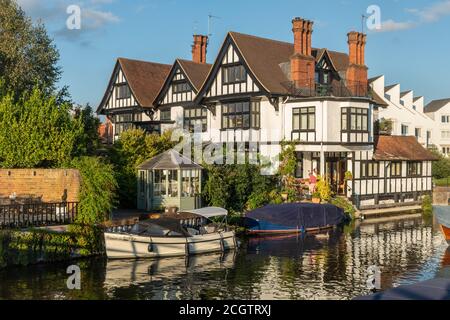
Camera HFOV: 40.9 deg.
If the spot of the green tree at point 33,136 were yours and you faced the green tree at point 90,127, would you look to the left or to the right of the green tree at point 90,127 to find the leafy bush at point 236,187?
right

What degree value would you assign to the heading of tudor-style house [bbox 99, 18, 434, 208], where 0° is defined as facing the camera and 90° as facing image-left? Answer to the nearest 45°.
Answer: approximately 45°

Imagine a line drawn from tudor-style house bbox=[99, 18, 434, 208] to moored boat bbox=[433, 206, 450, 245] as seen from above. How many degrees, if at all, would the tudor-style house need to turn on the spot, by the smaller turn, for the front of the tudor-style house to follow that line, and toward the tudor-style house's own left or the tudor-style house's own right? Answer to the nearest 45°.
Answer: approximately 90° to the tudor-style house's own left
